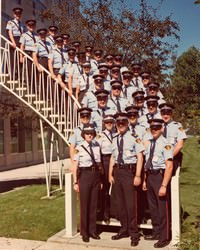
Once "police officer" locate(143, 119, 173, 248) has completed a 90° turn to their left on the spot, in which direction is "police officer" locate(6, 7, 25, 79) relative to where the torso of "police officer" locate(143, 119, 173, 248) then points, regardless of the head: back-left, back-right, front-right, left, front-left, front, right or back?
back

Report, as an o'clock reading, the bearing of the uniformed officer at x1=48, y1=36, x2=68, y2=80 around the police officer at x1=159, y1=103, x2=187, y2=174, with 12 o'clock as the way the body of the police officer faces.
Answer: The uniformed officer is roughly at 3 o'clock from the police officer.

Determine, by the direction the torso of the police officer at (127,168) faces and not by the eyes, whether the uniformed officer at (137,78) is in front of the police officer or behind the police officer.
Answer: behind

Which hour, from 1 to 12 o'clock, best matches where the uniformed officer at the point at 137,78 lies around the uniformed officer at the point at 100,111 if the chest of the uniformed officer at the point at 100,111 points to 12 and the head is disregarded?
the uniformed officer at the point at 137,78 is roughly at 7 o'clock from the uniformed officer at the point at 100,111.

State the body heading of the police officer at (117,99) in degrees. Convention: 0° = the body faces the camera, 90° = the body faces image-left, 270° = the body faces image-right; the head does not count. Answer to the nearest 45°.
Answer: approximately 0°

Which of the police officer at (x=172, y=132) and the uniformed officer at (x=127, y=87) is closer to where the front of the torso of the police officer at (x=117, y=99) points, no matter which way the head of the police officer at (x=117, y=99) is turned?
the police officer

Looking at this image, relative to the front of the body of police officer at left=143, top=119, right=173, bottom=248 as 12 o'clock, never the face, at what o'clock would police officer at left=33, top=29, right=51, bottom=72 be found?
police officer at left=33, top=29, right=51, bottom=72 is roughly at 3 o'clock from police officer at left=143, top=119, right=173, bottom=248.

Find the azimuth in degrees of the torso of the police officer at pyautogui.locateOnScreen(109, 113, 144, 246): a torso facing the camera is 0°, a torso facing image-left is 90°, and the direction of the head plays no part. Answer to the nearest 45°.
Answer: approximately 45°

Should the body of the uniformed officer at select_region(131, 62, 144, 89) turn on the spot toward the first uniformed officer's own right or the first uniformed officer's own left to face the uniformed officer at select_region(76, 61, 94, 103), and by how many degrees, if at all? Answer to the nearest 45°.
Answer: approximately 90° to the first uniformed officer's own right

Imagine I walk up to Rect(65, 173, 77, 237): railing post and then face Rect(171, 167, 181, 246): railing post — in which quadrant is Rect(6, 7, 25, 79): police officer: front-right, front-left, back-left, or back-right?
back-left

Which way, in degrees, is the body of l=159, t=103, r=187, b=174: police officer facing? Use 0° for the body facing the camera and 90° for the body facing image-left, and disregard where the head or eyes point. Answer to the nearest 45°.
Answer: approximately 45°

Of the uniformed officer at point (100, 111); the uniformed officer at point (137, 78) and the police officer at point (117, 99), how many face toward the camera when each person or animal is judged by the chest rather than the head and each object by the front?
3
